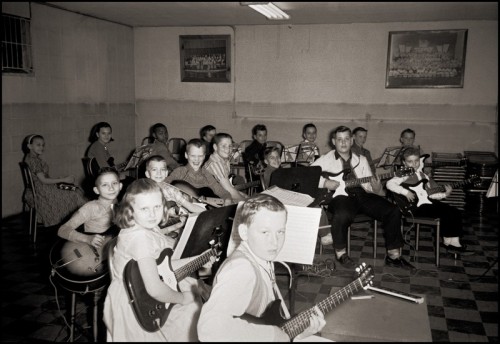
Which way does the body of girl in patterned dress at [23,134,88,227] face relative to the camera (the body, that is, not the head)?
to the viewer's right

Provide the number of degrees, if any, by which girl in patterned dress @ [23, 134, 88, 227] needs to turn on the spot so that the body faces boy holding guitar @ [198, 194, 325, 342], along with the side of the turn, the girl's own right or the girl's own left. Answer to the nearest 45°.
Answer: approximately 90° to the girl's own right

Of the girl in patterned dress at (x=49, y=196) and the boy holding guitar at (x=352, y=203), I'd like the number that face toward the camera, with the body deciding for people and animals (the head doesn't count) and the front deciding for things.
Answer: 1

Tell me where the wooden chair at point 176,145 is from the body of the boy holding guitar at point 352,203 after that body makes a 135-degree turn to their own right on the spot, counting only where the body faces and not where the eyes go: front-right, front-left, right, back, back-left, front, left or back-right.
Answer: front

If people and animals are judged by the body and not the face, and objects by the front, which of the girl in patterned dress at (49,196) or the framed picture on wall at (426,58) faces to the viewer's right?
the girl in patterned dress

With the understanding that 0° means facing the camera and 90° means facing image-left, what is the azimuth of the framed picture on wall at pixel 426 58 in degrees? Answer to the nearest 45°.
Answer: approximately 0°
